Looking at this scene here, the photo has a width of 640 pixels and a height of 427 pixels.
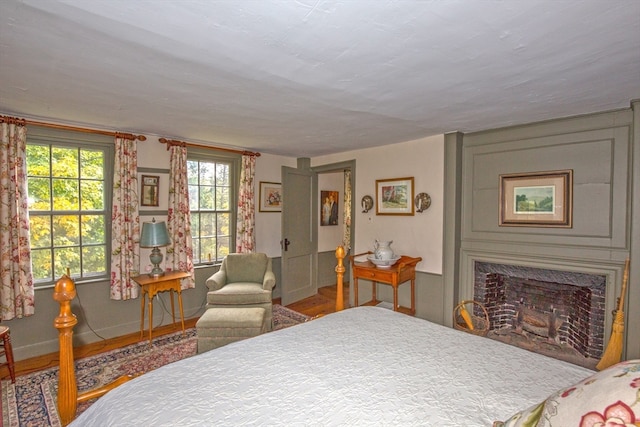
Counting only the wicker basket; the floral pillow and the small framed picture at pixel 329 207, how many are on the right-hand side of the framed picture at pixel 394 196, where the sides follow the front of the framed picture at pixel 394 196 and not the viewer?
1

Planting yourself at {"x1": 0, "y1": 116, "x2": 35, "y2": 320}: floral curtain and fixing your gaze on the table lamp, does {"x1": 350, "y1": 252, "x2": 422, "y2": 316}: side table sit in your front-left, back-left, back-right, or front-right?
front-right

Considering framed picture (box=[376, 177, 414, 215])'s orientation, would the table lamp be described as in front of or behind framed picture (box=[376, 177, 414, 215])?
in front

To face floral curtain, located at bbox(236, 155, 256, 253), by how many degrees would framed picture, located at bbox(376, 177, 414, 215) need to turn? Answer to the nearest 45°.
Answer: approximately 45° to its right

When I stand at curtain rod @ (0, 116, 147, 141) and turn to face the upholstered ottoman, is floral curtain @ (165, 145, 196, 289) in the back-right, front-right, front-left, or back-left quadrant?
front-left

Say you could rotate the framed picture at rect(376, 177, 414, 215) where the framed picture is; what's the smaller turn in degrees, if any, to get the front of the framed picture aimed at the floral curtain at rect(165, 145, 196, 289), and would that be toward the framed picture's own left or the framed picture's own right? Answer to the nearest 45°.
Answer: approximately 45° to the framed picture's own right

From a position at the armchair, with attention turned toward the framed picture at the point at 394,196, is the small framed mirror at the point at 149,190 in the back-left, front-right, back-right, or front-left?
back-left

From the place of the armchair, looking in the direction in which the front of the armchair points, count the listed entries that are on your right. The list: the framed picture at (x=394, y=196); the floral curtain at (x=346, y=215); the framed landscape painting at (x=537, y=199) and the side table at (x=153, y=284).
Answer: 1

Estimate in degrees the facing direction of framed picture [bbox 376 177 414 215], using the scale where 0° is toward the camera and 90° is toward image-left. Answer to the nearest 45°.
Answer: approximately 45°

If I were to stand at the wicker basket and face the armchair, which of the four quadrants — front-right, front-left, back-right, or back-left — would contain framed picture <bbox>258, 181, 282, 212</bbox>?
front-right

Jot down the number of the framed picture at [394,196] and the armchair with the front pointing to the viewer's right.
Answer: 0

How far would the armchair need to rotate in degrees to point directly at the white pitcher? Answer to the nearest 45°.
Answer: approximately 90° to its left

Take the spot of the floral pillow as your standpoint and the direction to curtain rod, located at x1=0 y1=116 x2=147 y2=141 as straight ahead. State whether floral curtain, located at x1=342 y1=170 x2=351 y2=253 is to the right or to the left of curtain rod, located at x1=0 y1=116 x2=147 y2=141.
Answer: right

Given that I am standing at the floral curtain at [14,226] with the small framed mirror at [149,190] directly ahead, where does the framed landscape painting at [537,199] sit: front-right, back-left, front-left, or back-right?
front-right

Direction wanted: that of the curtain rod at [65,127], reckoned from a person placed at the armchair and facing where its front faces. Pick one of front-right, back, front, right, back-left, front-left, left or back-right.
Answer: right

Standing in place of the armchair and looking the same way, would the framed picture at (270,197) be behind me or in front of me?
behind

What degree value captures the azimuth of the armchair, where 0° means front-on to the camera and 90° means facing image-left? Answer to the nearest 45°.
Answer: approximately 0°

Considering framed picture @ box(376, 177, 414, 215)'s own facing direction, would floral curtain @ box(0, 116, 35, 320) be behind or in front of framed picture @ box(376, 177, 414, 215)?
in front
